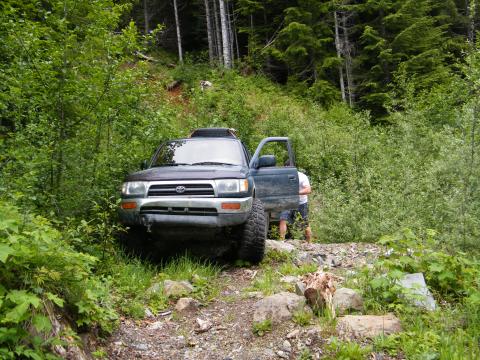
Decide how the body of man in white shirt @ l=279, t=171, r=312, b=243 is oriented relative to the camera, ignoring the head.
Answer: to the viewer's left

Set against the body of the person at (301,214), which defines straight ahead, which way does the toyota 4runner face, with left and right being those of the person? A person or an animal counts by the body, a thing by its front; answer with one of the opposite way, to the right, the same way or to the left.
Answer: to the left

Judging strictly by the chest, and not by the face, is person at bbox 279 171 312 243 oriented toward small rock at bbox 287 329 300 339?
no

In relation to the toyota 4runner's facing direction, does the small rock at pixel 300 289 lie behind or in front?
in front

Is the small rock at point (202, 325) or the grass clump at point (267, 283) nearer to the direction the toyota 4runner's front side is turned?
the small rock

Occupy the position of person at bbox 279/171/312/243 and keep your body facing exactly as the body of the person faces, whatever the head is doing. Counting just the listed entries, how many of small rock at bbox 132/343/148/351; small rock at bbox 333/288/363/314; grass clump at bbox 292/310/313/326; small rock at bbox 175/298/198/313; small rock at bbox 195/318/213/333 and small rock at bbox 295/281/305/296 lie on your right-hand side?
0

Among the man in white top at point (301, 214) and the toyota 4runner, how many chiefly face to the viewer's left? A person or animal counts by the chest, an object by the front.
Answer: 1

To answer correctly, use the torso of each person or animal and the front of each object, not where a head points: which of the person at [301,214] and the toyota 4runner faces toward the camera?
the toyota 4runner

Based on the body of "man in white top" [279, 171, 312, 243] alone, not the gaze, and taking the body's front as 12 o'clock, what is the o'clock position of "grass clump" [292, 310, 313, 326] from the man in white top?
The grass clump is roughly at 9 o'clock from the man in white top.

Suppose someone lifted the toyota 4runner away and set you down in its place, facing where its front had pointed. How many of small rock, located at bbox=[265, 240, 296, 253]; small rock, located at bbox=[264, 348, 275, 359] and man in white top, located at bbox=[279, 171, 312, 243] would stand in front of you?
1

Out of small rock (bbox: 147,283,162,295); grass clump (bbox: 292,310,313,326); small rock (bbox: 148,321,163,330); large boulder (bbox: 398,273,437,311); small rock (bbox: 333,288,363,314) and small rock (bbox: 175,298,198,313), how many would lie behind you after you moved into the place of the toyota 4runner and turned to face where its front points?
0

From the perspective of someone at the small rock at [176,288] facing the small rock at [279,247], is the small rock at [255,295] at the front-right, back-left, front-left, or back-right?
front-right

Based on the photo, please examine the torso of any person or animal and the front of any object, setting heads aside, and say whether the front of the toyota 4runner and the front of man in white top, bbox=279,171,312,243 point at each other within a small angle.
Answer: no

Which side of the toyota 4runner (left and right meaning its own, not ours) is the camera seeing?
front

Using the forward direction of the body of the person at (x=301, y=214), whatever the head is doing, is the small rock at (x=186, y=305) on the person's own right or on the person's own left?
on the person's own left

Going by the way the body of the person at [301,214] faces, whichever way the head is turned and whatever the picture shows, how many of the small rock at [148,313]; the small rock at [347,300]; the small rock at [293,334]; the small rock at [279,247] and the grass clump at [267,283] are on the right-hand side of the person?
0
